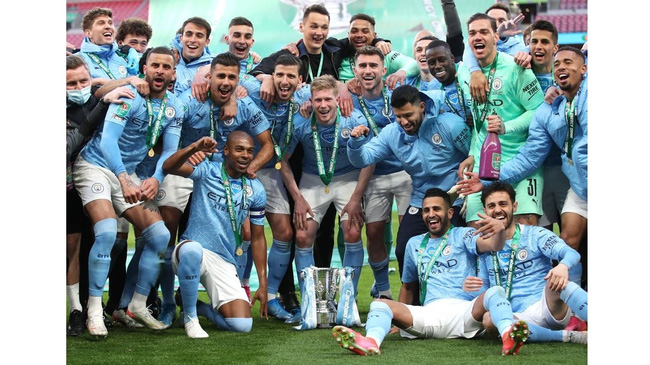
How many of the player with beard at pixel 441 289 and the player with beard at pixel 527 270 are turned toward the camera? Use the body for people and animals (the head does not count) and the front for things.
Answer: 2

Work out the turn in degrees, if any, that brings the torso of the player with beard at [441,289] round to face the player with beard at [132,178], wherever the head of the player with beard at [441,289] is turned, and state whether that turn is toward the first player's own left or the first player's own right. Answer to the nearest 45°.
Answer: approximately 90° to the first player's own right

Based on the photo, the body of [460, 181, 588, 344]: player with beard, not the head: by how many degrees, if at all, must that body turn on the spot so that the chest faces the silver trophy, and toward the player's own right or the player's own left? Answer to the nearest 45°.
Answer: approximately 90° to the player's own right

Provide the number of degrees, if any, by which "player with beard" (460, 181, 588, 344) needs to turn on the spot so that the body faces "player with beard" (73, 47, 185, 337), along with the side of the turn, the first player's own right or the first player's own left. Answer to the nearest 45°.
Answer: approximately 90° to the first player's own right

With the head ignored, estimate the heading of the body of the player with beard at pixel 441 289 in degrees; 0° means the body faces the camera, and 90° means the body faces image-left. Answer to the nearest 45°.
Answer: approximately 0°

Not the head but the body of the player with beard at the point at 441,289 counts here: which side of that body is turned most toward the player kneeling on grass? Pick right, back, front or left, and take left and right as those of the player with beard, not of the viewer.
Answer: right

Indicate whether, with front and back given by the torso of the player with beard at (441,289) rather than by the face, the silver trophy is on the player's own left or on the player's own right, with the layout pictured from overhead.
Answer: on the player's own right

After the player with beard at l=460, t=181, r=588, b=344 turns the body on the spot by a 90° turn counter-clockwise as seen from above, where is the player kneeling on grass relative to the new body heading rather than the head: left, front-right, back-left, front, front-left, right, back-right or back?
back
